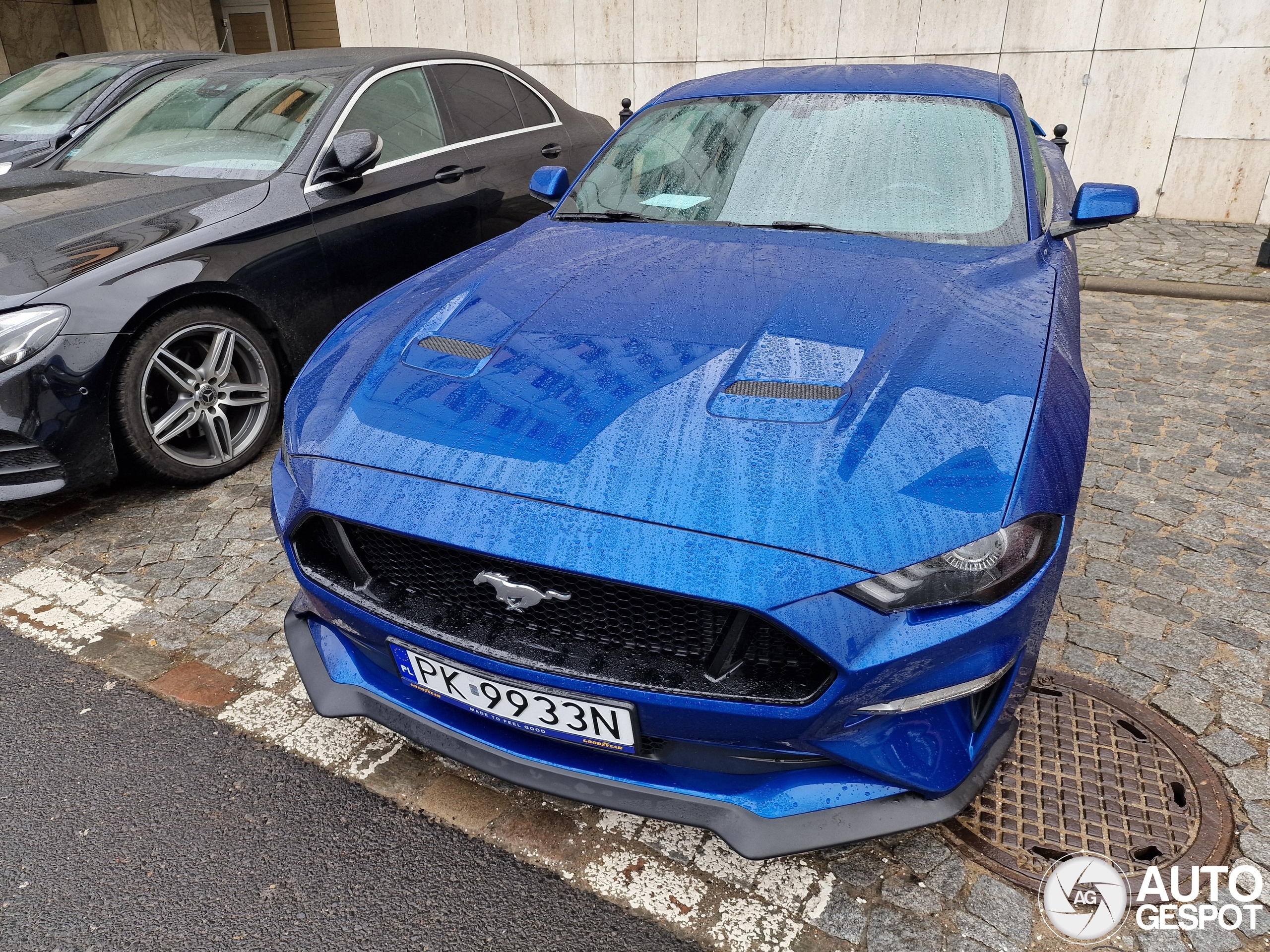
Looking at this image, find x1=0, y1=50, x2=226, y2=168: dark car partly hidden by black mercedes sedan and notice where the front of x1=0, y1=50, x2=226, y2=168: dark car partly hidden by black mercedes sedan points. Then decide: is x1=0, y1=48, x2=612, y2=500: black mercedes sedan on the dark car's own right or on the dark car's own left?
on the dark car's own left

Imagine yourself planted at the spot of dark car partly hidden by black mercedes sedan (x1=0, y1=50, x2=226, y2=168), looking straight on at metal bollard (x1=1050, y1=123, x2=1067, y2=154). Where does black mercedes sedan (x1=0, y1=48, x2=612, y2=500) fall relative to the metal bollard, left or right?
right

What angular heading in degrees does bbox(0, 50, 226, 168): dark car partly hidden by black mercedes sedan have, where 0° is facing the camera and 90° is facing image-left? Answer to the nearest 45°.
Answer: approximately 45°

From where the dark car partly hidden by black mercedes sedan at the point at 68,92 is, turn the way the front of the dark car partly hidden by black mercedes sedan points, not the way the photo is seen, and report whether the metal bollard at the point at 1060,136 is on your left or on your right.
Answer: on your left

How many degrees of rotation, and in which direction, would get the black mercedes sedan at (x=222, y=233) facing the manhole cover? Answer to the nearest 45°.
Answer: approximately 90° to its left

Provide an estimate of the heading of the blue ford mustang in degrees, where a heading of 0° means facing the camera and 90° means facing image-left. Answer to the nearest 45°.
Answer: approximately 45°

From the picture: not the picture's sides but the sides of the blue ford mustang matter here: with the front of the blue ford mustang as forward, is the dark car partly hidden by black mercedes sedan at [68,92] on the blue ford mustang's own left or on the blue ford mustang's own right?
on the blue ford mustang's own right

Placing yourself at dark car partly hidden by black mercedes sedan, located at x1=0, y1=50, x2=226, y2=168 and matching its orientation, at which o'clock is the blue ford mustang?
The blue ford mustang is roughly at 10 o'clock from the dark car partly hidden by black mercedes sedan.

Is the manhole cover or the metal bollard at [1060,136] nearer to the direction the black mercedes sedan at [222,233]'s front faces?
the manhole cover

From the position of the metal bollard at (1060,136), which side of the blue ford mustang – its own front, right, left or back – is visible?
back

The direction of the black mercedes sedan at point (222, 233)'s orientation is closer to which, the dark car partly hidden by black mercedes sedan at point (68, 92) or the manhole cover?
the manhole cover

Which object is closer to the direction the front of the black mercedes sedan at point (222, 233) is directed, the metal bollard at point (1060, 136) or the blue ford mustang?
the blue ford mustang

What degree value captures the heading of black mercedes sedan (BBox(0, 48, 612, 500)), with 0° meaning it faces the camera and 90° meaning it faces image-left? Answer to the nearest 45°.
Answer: approximately 45°
